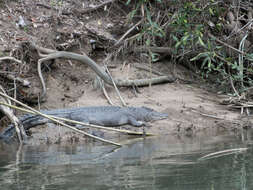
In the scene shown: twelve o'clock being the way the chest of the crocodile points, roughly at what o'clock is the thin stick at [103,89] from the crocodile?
The thin stick is roughly at 9 o'clock from the crocodile.

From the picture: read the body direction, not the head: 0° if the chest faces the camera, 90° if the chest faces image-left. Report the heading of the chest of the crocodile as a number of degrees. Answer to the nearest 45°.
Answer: approximately 270°
